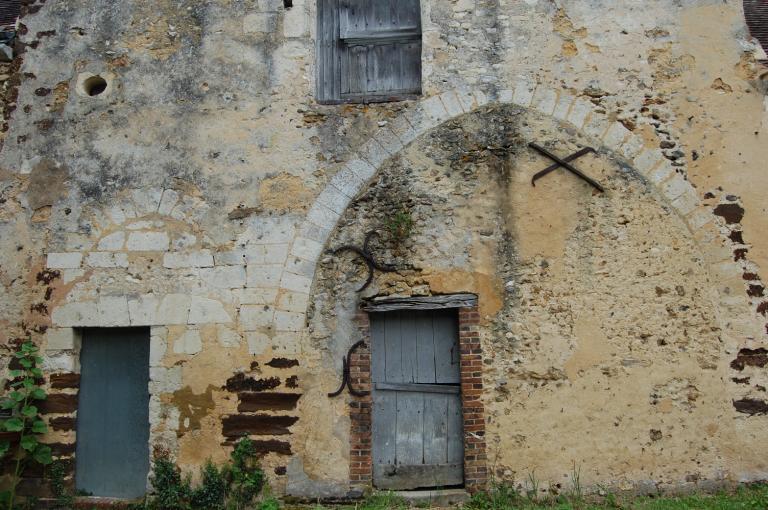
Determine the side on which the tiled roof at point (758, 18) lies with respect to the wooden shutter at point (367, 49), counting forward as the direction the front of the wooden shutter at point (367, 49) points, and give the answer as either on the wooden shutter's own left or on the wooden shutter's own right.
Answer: on the wooden shutter's own left

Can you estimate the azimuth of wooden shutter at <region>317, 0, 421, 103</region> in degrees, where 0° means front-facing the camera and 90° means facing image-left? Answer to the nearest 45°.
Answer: approximately 0°
